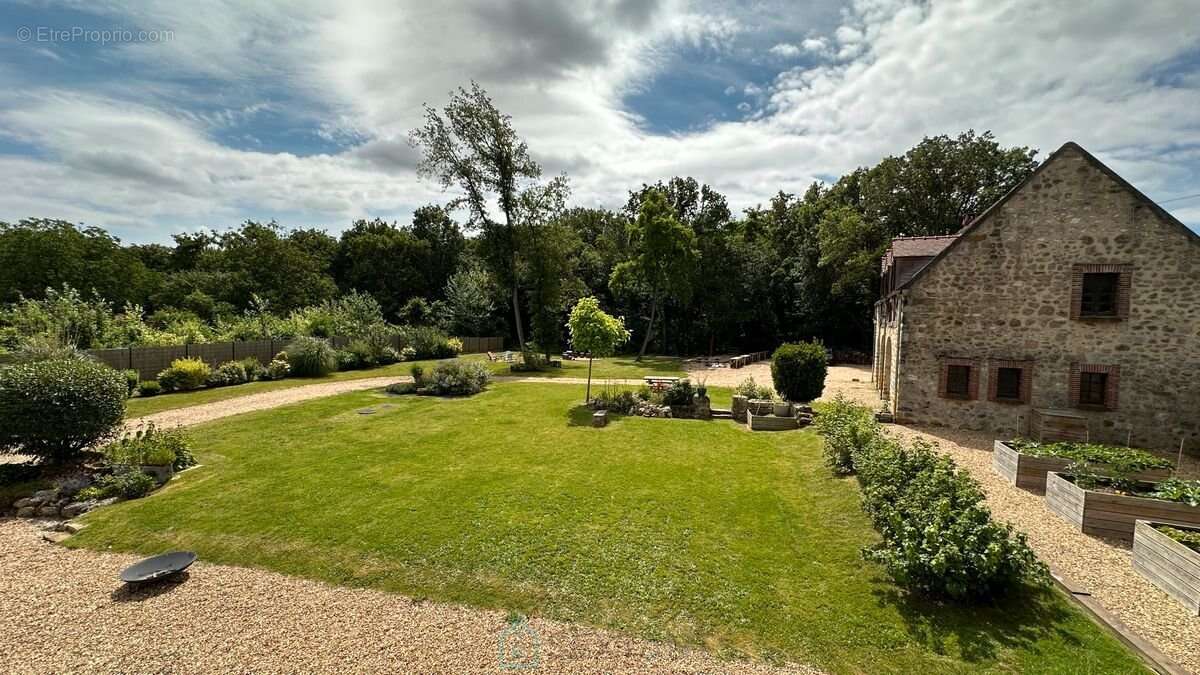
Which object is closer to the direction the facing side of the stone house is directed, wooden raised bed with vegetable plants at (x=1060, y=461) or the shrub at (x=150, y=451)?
the shrub

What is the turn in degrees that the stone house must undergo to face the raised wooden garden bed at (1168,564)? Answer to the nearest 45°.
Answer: approximately 90° to its left

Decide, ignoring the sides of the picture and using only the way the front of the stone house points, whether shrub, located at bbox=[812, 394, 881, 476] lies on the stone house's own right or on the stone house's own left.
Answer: on the stone house's own left

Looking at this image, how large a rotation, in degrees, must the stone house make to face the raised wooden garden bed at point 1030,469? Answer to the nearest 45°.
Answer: approximately 90° to its left

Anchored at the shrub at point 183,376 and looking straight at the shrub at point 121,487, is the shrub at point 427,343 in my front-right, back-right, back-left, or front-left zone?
back-left

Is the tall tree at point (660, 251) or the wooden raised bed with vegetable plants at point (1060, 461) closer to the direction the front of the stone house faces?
the tall tree

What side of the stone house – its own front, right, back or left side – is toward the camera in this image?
left

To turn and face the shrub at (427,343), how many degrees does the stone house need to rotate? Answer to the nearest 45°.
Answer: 0° — it already faces it

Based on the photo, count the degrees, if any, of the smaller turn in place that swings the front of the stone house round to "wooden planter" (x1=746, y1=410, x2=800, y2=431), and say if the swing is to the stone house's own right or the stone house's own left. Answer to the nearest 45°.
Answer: approximately 45° to the stone house's own left

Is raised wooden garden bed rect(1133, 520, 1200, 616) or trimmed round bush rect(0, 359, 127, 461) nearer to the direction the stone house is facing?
the trimmed round bush

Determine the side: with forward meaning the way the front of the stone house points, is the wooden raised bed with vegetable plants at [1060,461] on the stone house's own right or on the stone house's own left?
on the stone house's own left
